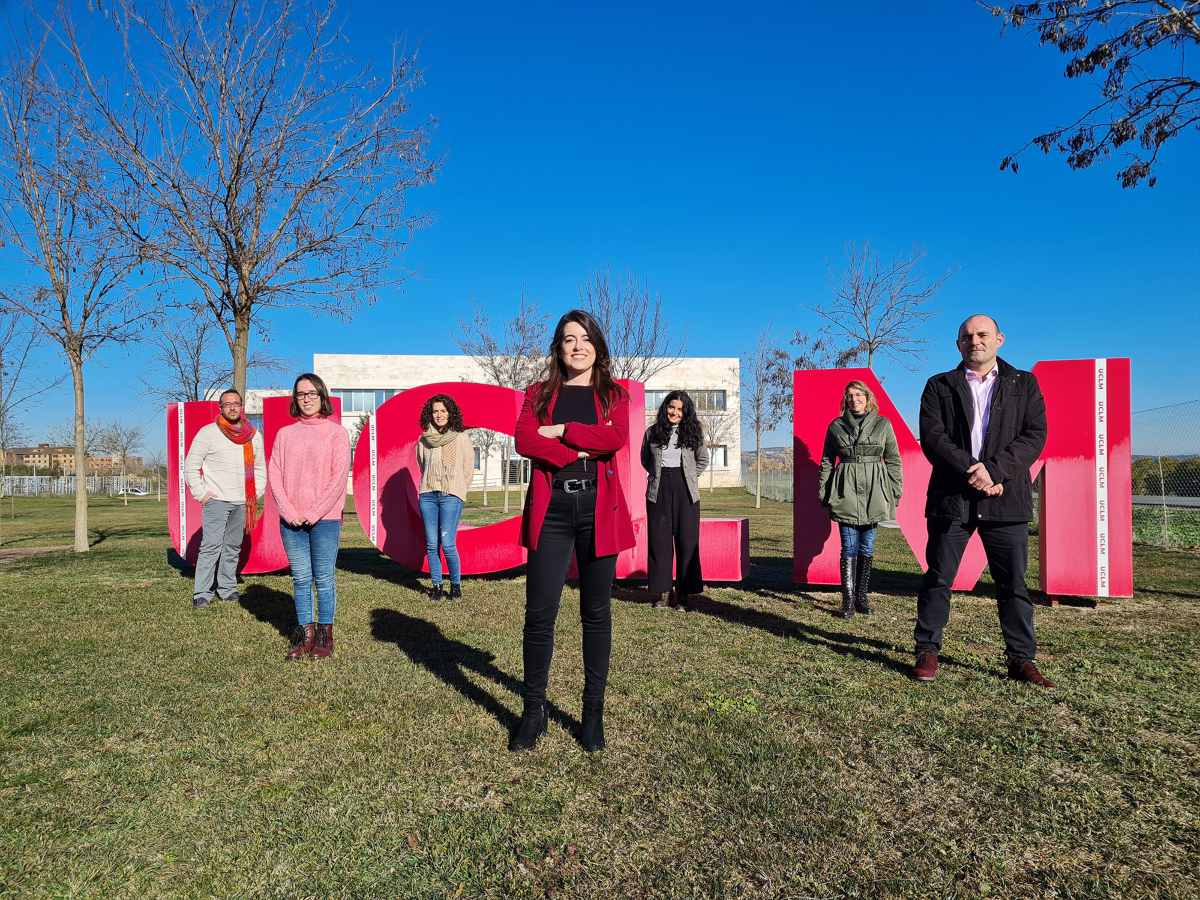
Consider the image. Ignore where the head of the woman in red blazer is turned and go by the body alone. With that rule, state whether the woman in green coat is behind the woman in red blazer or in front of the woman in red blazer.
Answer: behind

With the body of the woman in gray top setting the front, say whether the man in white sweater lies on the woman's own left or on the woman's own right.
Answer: on the woman's own right

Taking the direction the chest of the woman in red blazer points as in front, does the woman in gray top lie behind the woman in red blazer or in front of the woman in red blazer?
behind

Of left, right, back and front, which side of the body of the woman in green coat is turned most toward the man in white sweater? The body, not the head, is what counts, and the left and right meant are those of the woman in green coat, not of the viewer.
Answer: right

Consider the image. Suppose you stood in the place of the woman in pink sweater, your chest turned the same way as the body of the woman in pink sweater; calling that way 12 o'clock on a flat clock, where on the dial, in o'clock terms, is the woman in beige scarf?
The woman in beige scarf is roughly at 7 o'clock from the woman in pink sweater.

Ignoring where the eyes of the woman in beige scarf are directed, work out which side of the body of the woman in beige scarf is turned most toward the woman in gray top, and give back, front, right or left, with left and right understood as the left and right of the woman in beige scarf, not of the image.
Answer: left

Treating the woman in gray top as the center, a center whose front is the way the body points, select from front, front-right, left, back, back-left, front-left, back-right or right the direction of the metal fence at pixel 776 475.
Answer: back

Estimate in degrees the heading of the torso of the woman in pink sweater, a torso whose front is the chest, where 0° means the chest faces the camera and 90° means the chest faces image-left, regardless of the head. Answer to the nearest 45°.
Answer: approximately 0°

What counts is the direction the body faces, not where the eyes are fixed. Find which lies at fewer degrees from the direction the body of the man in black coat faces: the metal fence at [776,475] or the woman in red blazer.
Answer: the woman in red blazer

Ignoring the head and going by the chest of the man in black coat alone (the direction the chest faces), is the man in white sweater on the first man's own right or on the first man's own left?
on the first man's own right
